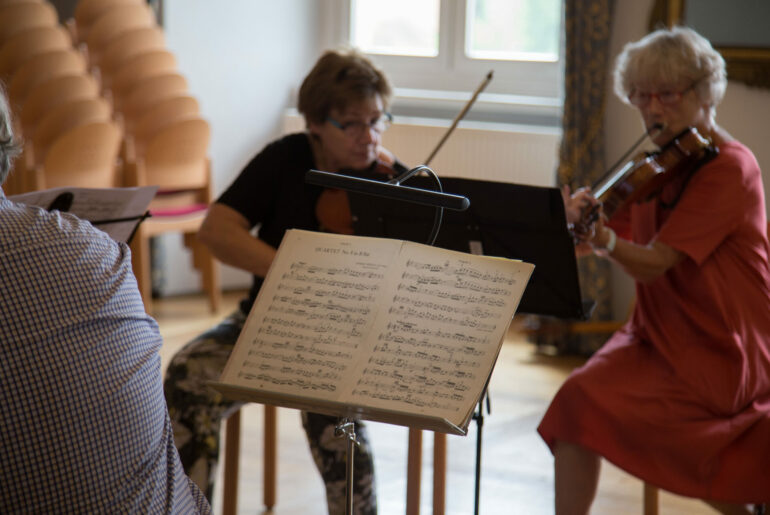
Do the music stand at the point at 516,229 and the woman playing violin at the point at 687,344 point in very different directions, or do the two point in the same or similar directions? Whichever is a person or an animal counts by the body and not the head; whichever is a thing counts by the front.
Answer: very different directions

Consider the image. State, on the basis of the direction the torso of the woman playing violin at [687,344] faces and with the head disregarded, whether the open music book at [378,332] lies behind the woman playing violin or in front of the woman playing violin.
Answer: in front

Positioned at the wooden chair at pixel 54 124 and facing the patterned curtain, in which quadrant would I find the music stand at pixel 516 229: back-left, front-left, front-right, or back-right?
front-right

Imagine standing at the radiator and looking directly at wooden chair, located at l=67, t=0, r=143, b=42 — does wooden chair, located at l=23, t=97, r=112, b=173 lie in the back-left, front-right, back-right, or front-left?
front-left

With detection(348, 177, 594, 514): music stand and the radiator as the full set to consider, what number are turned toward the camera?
1

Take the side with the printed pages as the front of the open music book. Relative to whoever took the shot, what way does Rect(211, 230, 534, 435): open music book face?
facing the viewer and to the left of the viewer

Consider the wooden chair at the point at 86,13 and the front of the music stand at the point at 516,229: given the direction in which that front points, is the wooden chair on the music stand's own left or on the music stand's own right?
on the music stand's own left

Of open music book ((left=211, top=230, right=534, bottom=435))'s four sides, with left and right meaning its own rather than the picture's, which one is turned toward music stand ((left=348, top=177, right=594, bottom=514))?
back

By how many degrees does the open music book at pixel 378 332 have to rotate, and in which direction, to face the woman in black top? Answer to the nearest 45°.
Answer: approximately 135° to its right

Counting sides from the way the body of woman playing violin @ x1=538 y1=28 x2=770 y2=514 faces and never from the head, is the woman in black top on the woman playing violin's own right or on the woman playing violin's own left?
on the woman playing violin's own right

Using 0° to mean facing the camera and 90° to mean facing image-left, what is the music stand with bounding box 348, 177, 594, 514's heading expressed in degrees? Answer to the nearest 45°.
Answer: approximately 225°

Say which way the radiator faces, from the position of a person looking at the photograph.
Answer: facing the viewer
